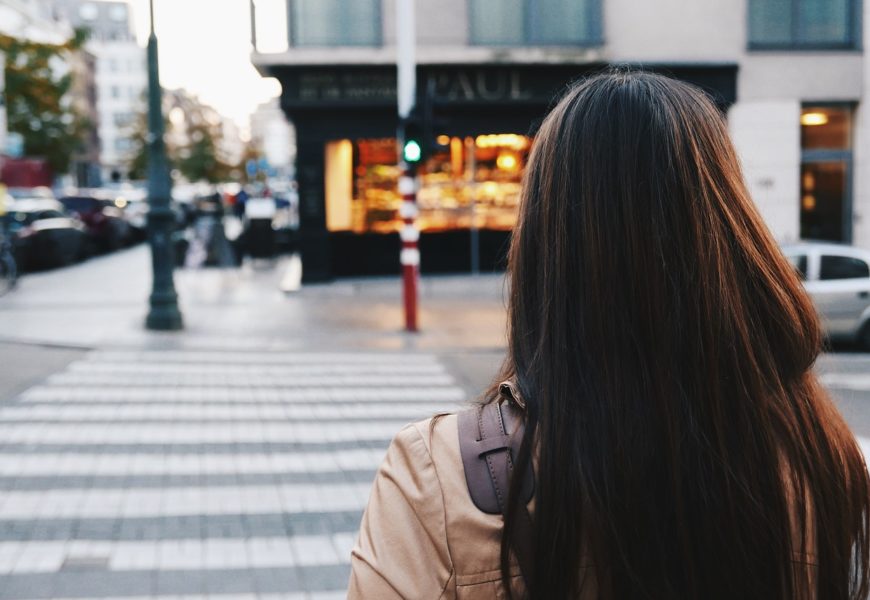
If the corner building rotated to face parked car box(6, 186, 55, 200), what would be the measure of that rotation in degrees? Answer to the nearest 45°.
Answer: approximately 135° to its right

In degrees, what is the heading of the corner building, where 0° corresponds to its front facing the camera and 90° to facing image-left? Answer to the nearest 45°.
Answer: approximately 0°

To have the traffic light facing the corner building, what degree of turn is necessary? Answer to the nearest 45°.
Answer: approximately 180°

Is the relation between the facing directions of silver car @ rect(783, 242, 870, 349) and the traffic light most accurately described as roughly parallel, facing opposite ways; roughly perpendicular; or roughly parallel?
roughly perpendicular
